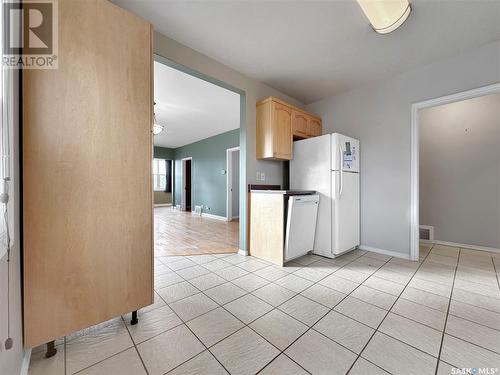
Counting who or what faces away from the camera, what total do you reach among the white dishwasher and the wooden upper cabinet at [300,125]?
0

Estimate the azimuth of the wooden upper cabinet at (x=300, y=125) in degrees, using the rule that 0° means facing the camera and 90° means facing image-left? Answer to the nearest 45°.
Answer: approximately 315°

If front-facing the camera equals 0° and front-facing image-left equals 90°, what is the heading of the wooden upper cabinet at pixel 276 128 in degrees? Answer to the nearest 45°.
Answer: approximately 315°

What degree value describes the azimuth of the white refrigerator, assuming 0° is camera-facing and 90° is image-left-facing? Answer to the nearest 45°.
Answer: approximately 315°
